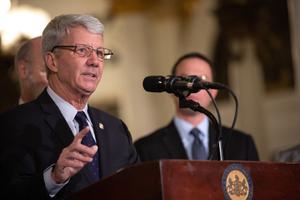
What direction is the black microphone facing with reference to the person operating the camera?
facing to the left of the viewer

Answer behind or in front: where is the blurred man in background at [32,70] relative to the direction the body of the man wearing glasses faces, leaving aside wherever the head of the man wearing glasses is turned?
behind

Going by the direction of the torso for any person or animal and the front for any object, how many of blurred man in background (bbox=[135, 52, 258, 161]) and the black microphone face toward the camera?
1

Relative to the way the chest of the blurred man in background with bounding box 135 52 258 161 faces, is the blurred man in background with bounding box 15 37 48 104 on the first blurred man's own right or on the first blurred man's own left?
on the first blurred man's own right

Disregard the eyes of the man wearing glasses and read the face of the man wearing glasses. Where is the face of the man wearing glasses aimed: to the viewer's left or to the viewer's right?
to the viewer's right

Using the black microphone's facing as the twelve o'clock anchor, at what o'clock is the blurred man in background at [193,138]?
The blurred man in background is roughly at 3 o'clock from the black microphone.

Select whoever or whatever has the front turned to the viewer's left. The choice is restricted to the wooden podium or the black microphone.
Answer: the black microphone

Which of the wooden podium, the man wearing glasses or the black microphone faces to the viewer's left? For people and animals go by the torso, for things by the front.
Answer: the black microphone
